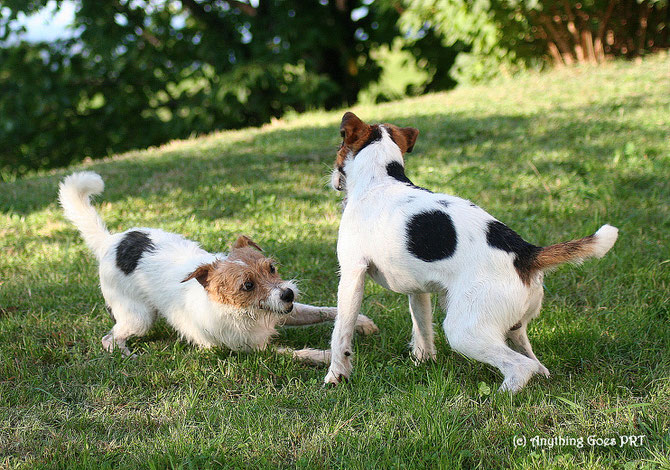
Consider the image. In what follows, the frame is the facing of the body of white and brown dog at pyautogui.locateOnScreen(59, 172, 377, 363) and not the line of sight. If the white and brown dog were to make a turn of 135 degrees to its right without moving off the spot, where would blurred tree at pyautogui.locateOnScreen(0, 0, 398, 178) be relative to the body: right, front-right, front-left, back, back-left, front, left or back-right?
back-right

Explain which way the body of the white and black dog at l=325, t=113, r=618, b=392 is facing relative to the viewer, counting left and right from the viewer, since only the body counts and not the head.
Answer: facing away from the viewer and to the left of the viewer

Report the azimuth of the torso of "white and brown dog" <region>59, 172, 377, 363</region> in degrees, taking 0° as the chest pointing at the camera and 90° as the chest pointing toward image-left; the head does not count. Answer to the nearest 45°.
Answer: approximately 270°

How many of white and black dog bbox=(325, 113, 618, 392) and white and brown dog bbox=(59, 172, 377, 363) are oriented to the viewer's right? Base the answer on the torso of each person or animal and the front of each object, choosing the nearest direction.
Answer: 1

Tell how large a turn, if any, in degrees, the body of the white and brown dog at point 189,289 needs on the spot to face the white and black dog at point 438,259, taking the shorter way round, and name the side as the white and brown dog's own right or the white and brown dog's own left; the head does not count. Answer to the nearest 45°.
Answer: approximately 45° to the white and brown dog's own right

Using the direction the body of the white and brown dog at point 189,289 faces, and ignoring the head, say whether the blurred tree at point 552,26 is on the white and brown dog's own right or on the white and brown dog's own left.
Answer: on the white and brown dog's own left

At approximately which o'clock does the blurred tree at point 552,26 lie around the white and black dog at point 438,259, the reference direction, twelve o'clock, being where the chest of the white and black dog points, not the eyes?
The blurred tree is roughly at 2 o'clock from the white and black dog.
